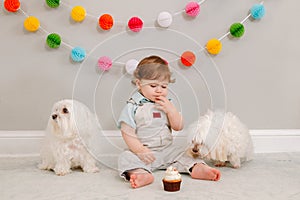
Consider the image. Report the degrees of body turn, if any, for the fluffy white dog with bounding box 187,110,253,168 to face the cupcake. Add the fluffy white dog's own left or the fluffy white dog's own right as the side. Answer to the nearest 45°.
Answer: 0° — it already faces it

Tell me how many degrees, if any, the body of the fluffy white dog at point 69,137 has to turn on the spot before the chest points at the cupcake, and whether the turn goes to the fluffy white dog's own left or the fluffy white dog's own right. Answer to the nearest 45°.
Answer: approximately 90° to the fluffy white dog's own left

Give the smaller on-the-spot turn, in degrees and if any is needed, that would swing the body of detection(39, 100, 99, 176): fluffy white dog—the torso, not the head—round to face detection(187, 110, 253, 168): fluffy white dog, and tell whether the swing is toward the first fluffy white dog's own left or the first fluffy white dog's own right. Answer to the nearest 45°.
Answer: approximately 135° to the first fluffy white dog's own left

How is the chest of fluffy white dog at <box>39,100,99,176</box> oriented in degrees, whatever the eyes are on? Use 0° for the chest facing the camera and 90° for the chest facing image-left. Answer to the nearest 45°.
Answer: approximately 45°

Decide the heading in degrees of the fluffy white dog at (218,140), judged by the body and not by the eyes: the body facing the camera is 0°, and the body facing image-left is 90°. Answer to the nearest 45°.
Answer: approximately 45°

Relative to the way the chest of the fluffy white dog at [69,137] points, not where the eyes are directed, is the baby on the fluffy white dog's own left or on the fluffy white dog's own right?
on the fluffy white dog's own left
